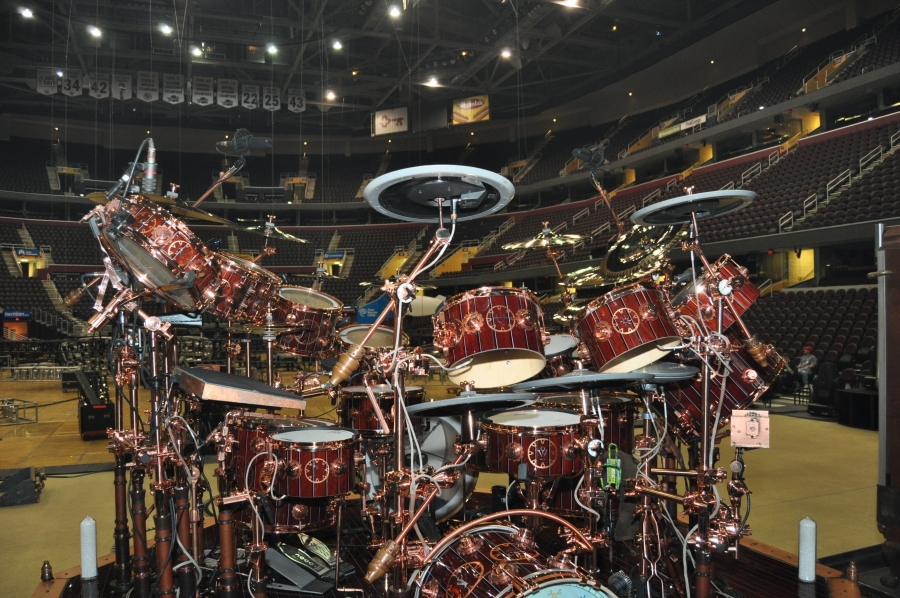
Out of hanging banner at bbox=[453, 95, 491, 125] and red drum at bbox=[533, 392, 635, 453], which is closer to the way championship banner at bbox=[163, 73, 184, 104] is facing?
the red drum

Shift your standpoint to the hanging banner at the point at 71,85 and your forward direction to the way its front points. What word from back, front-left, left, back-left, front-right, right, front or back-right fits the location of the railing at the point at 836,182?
front-left

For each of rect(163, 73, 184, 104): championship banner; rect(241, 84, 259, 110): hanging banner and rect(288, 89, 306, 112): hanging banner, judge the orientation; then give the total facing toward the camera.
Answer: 3

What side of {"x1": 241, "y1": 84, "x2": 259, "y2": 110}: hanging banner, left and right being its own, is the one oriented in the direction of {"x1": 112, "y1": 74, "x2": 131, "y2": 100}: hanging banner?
right

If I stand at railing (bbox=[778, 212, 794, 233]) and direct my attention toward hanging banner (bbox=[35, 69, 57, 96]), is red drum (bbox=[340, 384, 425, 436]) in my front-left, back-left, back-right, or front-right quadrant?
front-left

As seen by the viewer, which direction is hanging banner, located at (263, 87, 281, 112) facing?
toward the camera

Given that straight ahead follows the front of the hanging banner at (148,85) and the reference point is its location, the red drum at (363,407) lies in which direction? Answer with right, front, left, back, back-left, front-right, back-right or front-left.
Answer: front

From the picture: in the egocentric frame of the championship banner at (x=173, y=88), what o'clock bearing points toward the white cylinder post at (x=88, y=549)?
The white cylinder post is roughly at 12 o'clock from the championship banner.

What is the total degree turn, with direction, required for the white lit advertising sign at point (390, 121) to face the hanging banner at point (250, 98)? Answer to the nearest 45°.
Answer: approximately 45° to its right

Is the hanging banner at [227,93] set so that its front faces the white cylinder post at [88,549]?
yes

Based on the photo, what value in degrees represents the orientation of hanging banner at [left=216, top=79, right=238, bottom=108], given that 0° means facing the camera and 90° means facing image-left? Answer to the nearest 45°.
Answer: approximately 0°

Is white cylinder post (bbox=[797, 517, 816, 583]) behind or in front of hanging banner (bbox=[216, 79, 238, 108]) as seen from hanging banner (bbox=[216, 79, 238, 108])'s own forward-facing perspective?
in front

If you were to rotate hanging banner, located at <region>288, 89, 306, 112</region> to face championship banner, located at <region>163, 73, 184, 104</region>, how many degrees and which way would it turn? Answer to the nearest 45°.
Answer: approximately 90° to its right

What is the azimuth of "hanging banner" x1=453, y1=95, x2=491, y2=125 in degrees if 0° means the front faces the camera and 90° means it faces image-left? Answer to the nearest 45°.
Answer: approximately 0°

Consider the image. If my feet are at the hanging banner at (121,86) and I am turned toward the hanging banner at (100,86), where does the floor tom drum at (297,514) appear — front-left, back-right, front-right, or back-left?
back-left

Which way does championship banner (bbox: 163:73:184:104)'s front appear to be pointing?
toward the camera

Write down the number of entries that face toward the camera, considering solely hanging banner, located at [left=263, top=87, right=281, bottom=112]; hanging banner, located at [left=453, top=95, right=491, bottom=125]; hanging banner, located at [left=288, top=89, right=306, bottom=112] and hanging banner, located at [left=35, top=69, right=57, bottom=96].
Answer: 4
